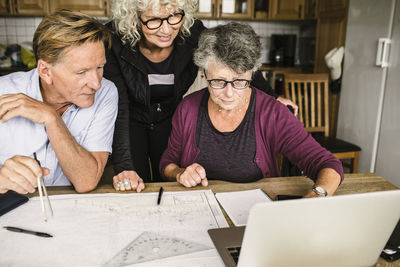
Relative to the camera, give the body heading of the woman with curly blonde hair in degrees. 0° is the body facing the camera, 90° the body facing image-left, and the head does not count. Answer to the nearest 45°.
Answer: approximately 0°

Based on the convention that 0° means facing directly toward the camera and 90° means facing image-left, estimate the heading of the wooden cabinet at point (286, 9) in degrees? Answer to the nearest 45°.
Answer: approximately 0°

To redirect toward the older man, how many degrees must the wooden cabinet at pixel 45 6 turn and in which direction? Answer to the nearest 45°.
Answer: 0° — it already faces them

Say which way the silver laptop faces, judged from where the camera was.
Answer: facing away from the viewer and to the left of the viewer

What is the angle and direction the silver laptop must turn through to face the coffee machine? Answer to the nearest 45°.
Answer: approximately 45° to its right

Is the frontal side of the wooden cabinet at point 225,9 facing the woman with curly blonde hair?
yes

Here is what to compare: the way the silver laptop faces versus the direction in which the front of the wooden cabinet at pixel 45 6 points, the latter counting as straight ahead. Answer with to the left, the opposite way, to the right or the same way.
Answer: the opposite way
